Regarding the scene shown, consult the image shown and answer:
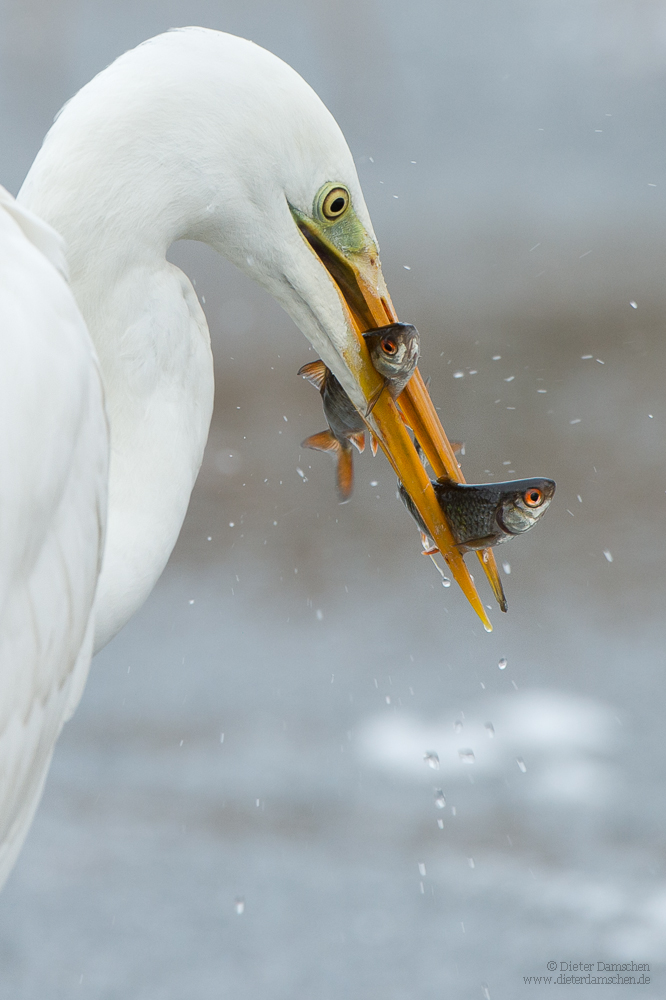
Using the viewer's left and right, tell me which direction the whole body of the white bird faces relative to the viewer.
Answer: facing to the right of the viewer

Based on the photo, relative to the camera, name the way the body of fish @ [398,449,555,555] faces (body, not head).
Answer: to the viewer's right
